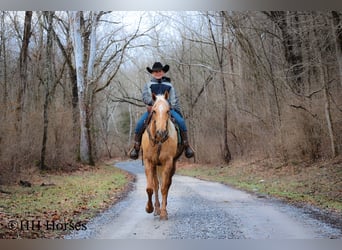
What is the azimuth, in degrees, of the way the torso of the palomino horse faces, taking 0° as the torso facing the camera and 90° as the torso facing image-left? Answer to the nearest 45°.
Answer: approximately 0°

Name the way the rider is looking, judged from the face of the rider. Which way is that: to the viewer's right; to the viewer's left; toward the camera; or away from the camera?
toward the camera

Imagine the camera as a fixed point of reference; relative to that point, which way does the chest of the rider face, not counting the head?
toward the camera
